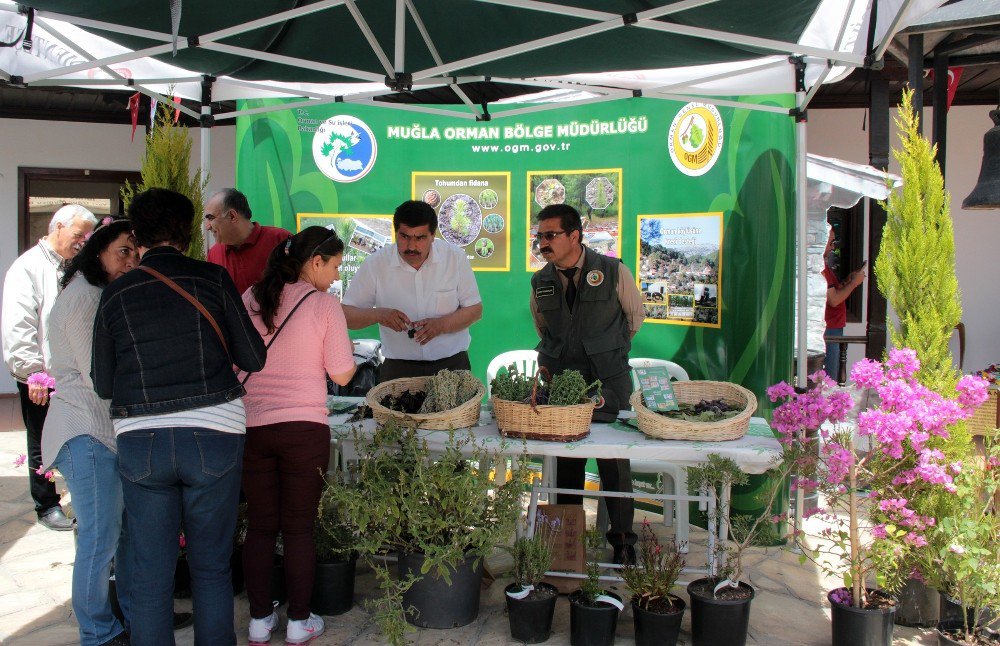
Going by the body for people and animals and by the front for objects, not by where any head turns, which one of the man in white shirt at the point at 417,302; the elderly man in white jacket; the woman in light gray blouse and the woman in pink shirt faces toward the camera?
the man in white shirt

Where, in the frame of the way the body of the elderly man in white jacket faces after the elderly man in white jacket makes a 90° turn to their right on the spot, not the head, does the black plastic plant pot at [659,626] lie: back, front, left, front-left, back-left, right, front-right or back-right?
front-left

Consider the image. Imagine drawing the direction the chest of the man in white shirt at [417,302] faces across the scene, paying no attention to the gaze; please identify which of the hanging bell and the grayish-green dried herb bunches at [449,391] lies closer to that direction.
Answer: the grayish-green dried herb bunches

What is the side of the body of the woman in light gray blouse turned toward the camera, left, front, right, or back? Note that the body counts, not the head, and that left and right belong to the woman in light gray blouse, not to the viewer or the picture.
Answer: right

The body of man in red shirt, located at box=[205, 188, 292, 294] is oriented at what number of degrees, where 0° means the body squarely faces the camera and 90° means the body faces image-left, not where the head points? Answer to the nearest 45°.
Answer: approximately 45°

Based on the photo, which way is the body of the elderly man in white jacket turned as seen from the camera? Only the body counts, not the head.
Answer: to the viewer's right

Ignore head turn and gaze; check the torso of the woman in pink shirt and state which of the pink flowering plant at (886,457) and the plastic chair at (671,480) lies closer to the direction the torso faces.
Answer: the plastic chair

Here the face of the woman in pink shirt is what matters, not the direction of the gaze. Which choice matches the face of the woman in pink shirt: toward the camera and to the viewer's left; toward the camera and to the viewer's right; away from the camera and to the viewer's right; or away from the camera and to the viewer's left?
away from the camera and to the viewer's right

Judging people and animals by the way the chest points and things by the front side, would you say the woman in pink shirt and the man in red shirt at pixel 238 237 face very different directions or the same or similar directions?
very different directions

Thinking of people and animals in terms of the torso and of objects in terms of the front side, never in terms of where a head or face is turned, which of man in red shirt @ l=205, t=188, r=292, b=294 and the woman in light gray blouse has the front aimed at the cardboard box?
the woman in light gray blouse

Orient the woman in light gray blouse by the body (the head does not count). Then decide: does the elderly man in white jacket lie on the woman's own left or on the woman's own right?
on the woman's own left

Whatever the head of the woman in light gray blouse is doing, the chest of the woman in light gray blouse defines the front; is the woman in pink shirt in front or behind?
in front
